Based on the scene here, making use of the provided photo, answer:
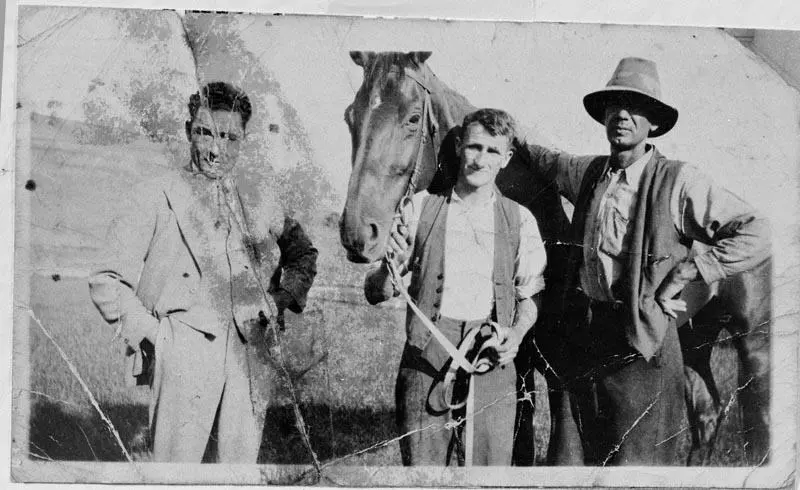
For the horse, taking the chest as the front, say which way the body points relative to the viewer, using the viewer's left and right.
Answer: facing the viewer and to the left of the viewer
